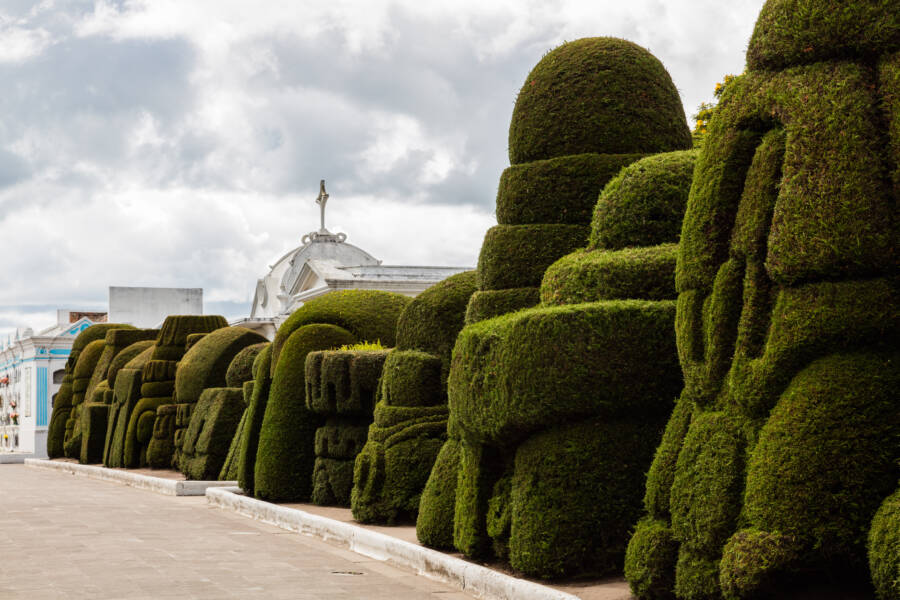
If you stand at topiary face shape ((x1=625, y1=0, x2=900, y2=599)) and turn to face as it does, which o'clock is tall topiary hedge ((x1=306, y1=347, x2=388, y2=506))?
The tall topiary hedge is roughly at 3 o'clock from the topiary face shape.

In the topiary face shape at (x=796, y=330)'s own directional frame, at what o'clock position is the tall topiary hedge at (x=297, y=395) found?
The tall topiary hedge is roughly at 3 o'clock from the topiary face shape.

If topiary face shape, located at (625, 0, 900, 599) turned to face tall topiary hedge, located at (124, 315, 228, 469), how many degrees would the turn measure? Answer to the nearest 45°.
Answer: approximately 90° to its right

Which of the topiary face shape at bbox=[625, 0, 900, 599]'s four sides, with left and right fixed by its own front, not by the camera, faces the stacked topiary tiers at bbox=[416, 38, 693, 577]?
right

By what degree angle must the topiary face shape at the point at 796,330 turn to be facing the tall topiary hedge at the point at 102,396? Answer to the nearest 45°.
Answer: approximately 90° to its right

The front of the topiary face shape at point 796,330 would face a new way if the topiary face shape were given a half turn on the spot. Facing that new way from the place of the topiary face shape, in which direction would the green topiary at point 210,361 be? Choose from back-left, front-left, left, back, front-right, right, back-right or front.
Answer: left

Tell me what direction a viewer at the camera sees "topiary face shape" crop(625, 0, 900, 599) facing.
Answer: facing the viewer and to the left of the viewer
